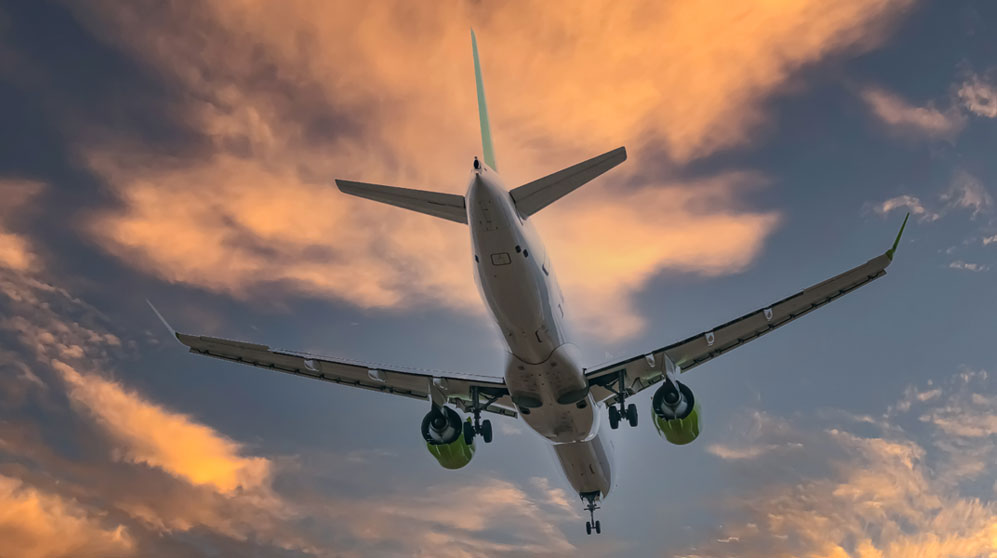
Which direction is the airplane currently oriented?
away from the camera
